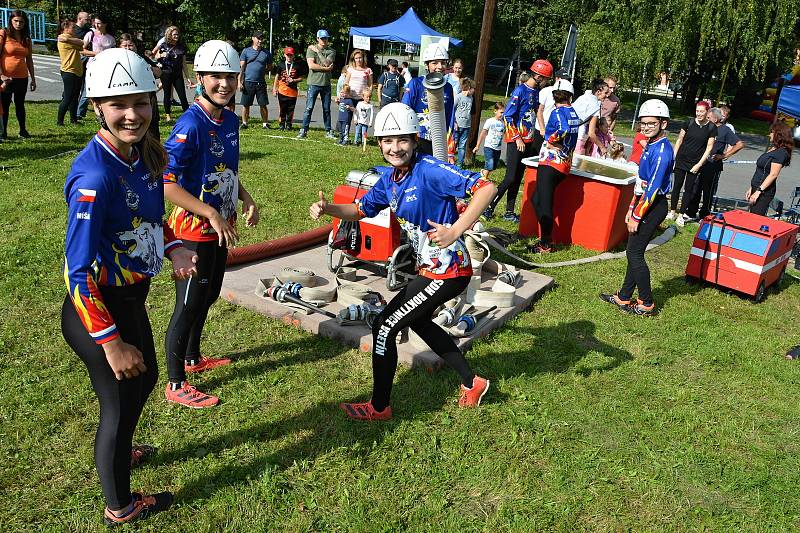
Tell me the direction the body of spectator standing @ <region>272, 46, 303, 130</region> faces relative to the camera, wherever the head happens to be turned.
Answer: toward the camera

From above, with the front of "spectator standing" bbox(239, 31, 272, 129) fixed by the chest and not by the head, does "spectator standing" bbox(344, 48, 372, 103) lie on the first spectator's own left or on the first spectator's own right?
on the first spectator's own left

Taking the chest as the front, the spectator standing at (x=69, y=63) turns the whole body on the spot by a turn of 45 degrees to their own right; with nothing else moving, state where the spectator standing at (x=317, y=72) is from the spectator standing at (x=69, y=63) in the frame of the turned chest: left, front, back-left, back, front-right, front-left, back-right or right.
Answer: left

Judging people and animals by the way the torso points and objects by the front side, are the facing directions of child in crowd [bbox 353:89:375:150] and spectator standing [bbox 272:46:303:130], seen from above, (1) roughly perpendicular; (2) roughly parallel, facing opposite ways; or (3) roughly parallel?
roughly parallel

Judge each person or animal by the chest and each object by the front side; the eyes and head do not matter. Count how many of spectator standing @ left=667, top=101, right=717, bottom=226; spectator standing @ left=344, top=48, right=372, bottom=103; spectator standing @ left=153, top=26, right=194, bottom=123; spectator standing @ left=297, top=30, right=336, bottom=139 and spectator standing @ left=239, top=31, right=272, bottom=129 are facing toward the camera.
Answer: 5

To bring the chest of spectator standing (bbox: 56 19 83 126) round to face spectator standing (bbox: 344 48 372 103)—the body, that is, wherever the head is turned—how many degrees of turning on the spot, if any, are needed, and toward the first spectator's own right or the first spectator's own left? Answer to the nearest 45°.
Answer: approximately 45° to the first spectator's own left

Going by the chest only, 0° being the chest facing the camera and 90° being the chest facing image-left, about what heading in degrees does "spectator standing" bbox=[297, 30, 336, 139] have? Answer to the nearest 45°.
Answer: approximately 0°

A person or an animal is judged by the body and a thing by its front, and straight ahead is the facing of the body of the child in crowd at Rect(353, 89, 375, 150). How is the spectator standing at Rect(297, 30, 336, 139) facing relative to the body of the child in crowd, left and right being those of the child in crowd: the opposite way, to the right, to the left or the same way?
the same way

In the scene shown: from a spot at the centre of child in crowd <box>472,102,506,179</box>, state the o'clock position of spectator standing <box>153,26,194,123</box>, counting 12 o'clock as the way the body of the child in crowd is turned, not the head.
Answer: The spectator standing is roughly at 5 o'clock from the child in crowd.

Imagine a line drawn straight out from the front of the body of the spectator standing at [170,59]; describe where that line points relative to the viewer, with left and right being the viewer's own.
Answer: facing the viewer

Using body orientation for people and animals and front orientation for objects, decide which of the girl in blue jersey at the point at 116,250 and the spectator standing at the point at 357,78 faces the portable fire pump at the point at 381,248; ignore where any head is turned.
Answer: the spectator standing

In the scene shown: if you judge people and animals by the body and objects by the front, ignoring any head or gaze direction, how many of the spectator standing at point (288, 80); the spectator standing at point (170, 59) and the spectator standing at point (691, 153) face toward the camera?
3

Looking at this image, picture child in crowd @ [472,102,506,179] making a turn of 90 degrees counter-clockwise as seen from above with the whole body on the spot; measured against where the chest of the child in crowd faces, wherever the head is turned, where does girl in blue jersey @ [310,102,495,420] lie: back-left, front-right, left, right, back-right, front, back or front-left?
back-right

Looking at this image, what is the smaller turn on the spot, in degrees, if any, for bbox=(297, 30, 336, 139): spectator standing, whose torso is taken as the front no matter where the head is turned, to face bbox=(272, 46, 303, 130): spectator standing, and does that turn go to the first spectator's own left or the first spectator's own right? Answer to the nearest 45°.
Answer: approximately 135° to the first spectator's own right

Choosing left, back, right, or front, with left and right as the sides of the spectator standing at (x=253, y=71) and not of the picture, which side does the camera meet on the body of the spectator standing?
front

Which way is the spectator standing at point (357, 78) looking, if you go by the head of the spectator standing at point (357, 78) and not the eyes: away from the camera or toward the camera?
toward the camera

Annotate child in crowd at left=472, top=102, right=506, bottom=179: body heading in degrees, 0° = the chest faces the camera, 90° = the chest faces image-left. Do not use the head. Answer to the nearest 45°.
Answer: approximately 315°
